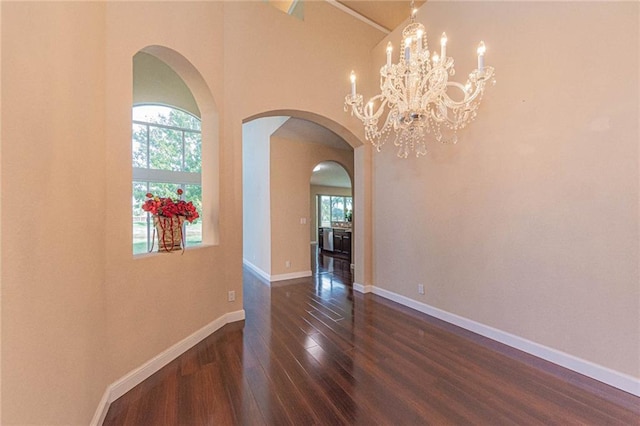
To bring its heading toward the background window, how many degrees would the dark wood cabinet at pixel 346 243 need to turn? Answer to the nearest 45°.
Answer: approximately 135° to its right

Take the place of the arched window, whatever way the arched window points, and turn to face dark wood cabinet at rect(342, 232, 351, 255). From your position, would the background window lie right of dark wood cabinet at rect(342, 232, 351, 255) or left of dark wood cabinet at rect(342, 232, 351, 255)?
left

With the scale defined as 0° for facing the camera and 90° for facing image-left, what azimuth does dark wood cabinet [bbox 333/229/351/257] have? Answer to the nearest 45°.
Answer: approximately 45°

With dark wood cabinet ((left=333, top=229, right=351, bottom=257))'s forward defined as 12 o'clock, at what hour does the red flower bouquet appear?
The red flower bouquet is roughly at 11 o'clock from the dark wood cabinet.

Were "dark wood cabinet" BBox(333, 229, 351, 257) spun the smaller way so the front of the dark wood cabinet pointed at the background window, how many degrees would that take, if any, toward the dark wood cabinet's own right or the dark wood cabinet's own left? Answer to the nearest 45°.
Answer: approximately 135° to the dark wood cabinet's own right

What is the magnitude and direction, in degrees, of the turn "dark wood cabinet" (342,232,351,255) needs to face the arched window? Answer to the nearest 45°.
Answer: approximately 45° to its right

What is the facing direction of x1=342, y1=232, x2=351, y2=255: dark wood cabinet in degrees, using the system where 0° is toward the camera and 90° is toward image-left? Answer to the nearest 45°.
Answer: approximately 45°

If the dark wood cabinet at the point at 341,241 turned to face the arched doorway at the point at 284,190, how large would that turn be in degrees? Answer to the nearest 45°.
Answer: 0° — it already faces it

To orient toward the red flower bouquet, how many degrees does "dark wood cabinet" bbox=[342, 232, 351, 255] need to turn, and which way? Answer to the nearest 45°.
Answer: approximately 45° to its left
